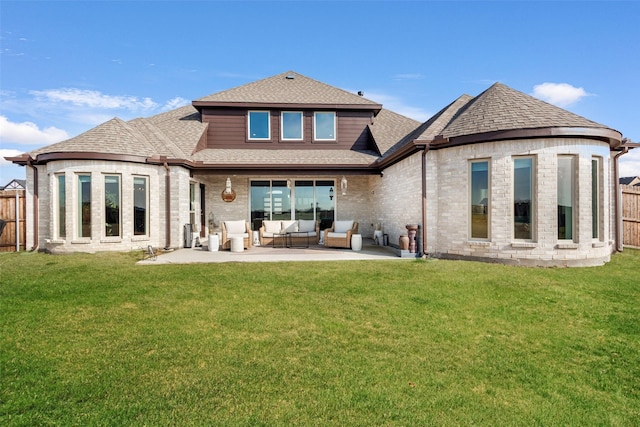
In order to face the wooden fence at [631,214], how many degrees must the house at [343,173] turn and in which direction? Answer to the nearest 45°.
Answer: approximately 90° to its right

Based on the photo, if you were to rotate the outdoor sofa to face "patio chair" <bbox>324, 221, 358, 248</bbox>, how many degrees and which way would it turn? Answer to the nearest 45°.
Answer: approximately 45° to its left

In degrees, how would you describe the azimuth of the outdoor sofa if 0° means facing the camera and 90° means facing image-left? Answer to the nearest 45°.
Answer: approximately 0°

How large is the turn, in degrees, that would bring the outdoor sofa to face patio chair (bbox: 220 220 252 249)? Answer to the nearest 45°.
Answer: approximately 90° to its right

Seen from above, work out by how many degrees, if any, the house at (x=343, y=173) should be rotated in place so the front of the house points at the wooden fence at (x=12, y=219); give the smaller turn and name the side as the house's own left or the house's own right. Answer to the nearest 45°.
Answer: approximately 90° to the house's own left

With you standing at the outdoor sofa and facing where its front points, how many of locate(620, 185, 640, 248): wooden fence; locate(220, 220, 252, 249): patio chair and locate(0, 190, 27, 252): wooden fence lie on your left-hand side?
1

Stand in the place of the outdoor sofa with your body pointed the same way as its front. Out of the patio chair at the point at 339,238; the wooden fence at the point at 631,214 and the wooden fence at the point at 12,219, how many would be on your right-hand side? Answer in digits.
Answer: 1

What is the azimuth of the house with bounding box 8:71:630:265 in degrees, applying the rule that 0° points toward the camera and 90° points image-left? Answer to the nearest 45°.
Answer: approximately 180°
